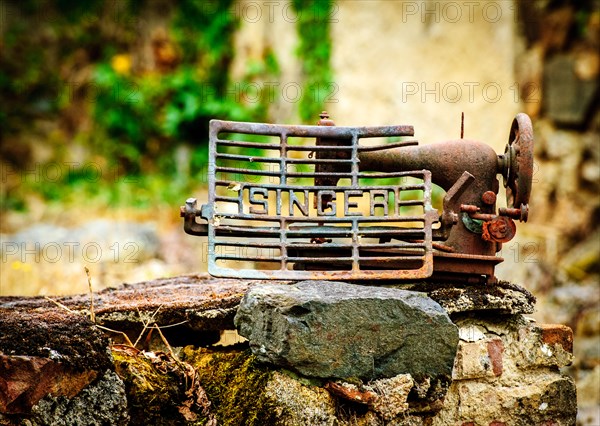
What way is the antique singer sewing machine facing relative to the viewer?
toward the camera

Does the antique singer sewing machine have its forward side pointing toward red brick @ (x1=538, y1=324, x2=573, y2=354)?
no
